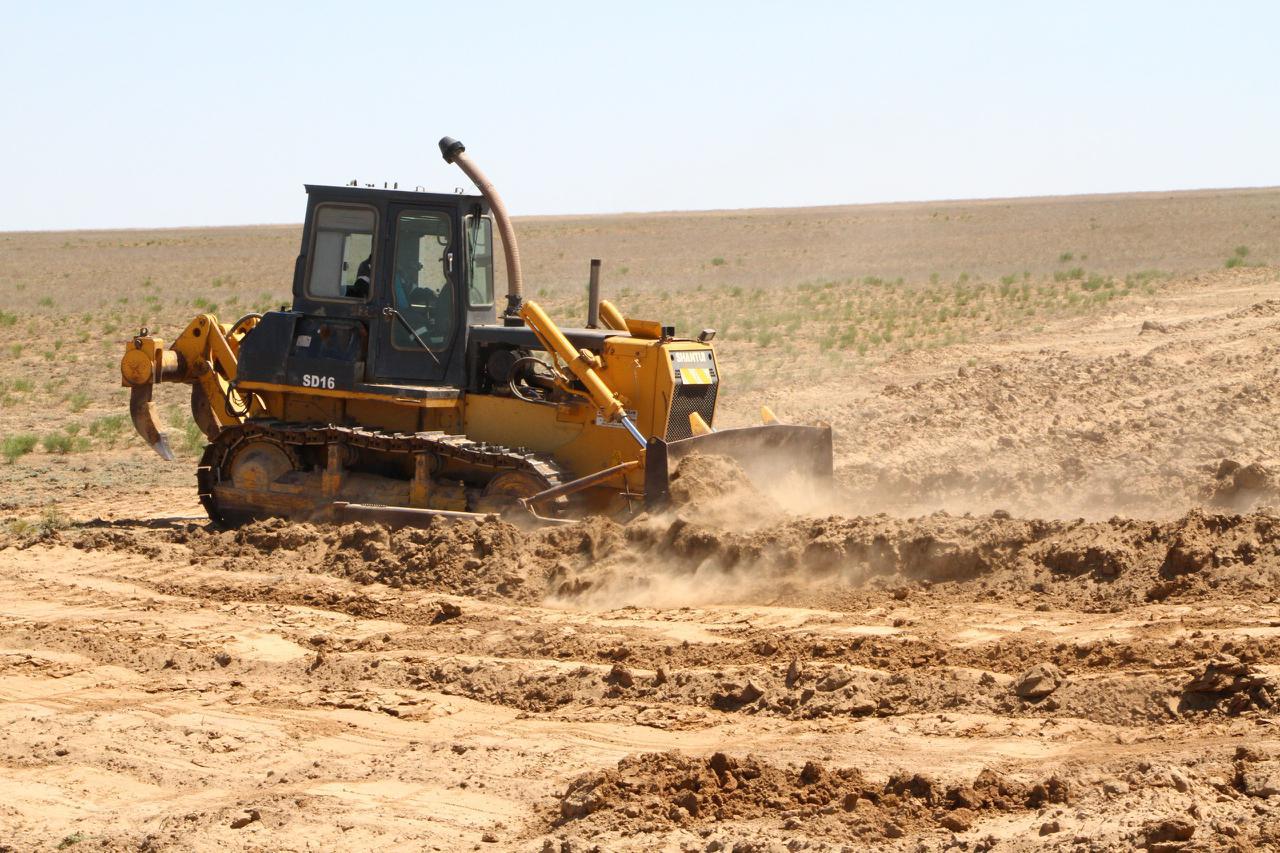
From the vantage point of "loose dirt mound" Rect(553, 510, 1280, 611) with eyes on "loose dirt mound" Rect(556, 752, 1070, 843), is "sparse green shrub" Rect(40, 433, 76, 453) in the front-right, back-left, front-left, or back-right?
back-right

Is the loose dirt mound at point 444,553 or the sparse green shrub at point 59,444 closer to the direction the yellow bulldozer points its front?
the loose dirt mound

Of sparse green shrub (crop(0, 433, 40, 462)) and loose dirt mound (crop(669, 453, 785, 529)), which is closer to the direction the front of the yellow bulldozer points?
the loose dirt mound

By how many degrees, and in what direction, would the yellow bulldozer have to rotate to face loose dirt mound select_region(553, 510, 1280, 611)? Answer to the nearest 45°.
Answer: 0° — it already faces it

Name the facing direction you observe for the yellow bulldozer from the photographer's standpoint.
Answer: facing the viewer and to the right of the viewer

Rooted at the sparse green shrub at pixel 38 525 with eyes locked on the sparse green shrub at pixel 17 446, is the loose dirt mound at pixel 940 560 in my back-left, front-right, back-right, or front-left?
back-right

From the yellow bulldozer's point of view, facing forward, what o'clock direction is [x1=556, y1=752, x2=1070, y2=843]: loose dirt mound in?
The loose dirt mound is roughly at 1 o'clock from the yellow bulldozer.

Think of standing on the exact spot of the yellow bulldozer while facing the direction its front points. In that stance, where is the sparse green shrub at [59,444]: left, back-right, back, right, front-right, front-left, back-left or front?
back

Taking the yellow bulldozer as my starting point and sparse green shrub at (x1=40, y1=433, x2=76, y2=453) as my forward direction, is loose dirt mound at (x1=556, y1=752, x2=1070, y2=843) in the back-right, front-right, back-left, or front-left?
back-left

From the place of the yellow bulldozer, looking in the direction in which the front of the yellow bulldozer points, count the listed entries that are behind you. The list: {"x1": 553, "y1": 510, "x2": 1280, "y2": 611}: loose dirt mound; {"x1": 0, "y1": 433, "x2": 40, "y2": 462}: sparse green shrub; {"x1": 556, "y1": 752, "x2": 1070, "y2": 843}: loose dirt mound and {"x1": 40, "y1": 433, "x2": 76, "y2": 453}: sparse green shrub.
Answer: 2

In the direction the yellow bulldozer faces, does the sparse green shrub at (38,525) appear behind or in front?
behind

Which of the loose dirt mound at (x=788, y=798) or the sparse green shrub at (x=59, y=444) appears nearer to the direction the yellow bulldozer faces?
the loose dirt mound

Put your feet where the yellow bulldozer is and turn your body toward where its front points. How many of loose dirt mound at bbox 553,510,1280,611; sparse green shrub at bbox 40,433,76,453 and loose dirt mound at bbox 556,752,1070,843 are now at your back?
1
